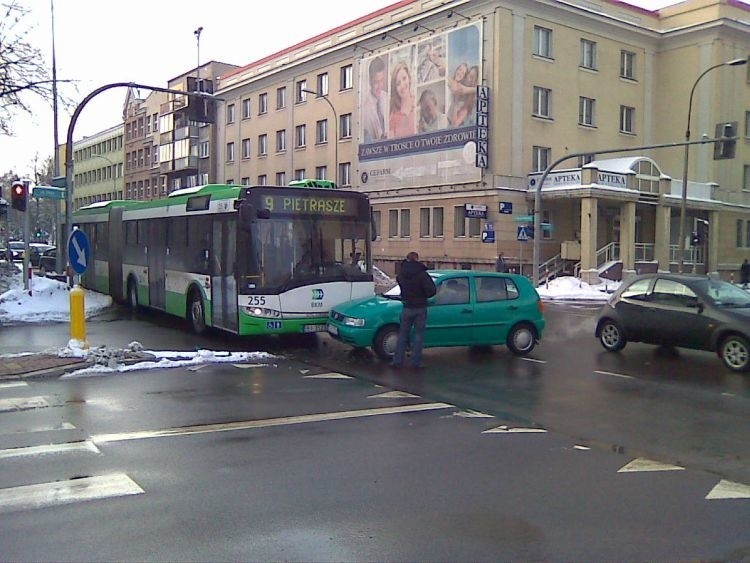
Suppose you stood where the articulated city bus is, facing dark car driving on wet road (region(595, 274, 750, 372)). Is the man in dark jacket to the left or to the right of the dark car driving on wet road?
right

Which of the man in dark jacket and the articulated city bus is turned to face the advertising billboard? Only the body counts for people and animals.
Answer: the man in dark jacket

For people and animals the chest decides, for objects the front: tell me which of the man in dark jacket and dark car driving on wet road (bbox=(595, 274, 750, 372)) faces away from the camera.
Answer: the man in dark jacket

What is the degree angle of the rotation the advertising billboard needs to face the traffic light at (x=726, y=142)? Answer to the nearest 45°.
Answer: approximately 90° to its left

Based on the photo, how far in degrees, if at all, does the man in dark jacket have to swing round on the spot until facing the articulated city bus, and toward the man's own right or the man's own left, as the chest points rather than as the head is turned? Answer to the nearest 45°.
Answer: approximately 45° to the man's own left

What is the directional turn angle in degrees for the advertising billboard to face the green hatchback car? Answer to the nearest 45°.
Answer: approximately 45° to its left

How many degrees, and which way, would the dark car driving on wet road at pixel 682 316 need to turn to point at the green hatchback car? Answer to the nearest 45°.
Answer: approximately 135° to its right

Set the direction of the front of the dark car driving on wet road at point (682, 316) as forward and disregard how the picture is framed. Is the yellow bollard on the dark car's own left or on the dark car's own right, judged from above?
on the dark car's own right

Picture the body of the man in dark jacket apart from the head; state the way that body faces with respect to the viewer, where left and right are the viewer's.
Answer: facing away from the viewer

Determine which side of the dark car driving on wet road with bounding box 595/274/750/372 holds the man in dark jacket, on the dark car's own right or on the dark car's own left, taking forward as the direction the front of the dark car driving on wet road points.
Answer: on the dark car's own right
